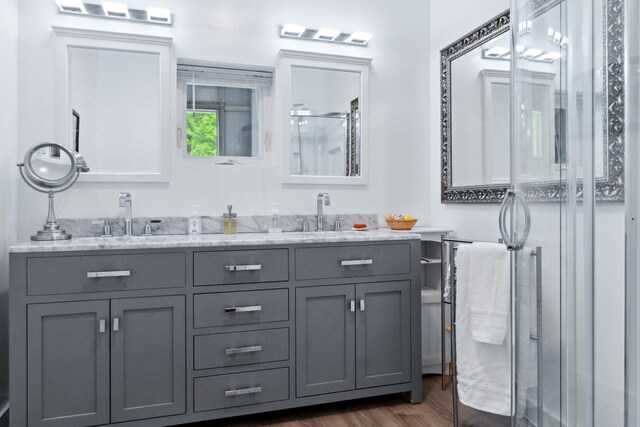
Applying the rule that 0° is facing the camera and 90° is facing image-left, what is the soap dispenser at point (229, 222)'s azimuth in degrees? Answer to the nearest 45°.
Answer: approximately 0°

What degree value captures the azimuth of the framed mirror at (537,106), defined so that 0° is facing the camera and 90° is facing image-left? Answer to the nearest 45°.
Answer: approximately 45°

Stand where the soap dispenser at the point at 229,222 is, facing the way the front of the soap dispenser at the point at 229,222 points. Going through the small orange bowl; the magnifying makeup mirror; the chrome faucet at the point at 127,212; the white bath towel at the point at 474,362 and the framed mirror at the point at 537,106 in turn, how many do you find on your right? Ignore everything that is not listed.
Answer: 2

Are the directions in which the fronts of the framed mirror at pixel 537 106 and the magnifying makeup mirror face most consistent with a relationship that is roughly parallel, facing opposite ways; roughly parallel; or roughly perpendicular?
roughly perpendicular

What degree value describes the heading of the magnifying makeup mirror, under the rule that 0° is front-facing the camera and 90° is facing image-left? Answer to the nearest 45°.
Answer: approximately 0°

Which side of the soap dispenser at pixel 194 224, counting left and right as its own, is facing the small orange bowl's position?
left
